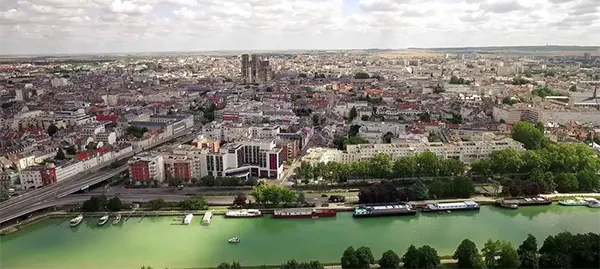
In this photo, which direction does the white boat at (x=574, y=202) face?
to the viewer's left

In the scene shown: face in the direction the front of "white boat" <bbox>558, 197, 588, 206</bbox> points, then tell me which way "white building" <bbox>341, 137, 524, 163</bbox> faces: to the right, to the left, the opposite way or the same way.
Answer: to the left

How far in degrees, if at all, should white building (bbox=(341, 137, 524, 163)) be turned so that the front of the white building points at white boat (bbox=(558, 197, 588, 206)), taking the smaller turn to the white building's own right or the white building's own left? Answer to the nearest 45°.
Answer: approximately 45° to the white building's own left

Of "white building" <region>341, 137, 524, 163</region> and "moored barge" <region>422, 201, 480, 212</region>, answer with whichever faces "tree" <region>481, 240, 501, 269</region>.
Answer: the white building

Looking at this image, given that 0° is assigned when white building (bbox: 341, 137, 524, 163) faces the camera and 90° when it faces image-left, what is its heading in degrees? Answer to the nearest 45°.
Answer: approximately 0°

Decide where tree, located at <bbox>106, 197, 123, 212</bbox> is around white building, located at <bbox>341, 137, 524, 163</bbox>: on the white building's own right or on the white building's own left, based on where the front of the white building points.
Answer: on the white building's own right
